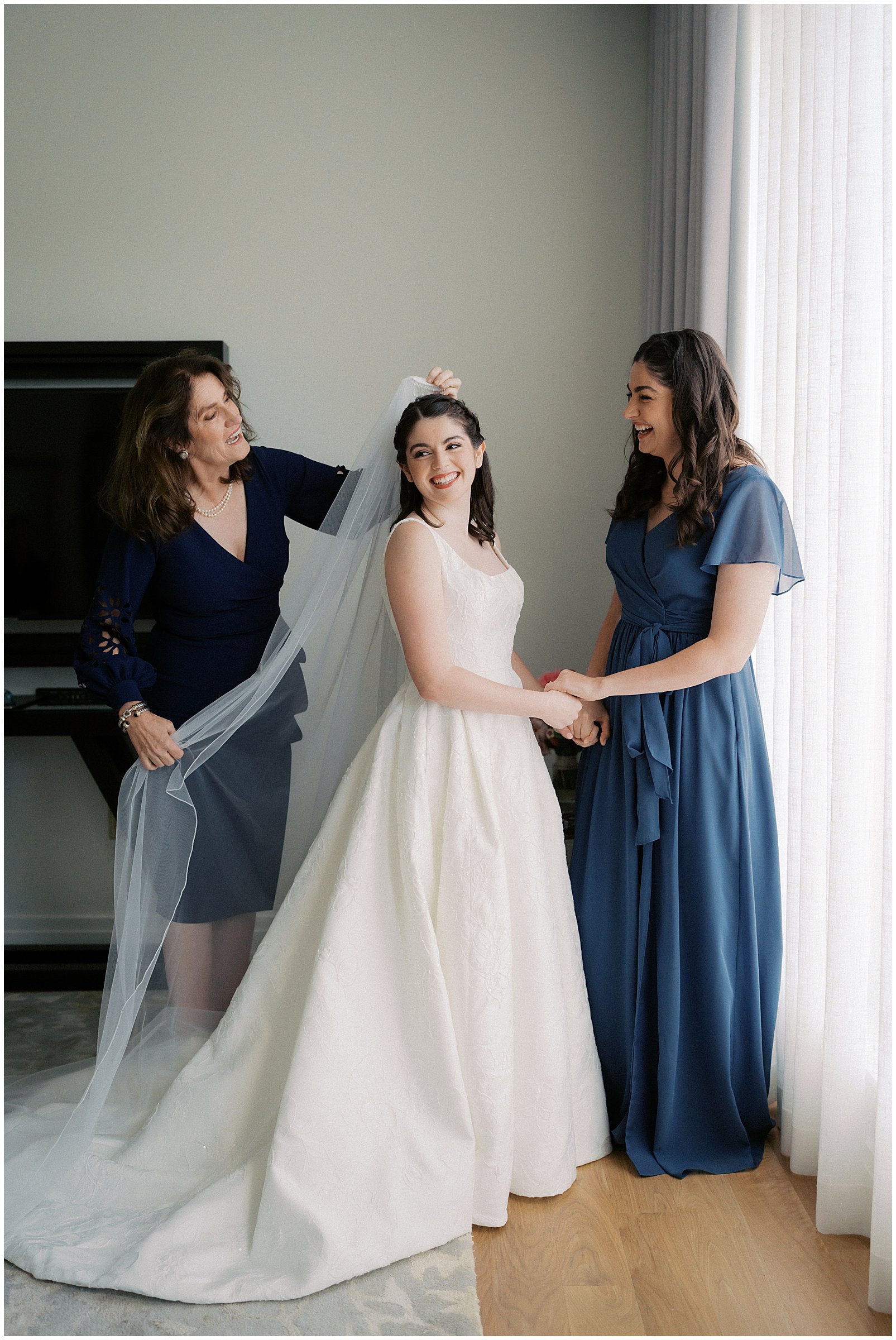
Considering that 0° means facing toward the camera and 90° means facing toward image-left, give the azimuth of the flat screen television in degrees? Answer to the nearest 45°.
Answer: approximately 0°

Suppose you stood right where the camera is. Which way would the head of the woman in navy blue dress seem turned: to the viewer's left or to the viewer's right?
to the viewer's right

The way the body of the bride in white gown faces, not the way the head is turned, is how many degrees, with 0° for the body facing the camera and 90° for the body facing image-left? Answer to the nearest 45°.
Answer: approximately 315°

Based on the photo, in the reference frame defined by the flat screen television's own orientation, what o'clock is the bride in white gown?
The bride in white gown is roughly at 11 o'clock from the flat screen television.

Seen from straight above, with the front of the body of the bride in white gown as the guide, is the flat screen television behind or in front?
behind

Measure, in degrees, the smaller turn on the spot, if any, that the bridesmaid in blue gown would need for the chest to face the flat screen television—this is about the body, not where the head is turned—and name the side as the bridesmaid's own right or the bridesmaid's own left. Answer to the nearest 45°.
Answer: approximately 45° to the bridesmaid's own right

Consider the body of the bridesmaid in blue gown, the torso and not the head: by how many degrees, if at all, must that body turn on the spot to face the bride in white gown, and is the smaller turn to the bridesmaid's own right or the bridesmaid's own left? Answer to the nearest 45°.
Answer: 0° — they already face them

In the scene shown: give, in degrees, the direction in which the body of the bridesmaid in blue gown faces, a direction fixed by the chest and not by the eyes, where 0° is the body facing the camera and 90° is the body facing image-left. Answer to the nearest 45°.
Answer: approximately 45°

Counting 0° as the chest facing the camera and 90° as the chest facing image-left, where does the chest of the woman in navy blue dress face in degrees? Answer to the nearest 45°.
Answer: approximately 315°

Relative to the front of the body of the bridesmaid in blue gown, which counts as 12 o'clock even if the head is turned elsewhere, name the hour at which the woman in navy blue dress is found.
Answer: The woman in navy blue dress is roughly at 1 o'clock from the bridesmaid in blue gown.
